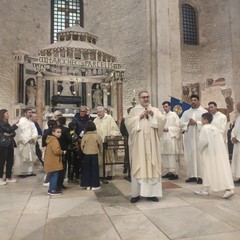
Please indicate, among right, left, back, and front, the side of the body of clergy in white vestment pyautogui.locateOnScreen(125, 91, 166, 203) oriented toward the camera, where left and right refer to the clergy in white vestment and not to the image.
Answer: front

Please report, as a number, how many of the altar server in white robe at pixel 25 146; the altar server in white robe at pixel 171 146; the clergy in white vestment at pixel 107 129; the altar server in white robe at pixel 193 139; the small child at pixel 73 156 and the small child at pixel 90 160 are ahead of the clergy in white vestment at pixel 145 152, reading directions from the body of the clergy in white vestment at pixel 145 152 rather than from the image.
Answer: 0

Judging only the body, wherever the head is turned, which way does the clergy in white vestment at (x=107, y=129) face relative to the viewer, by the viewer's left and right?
facing the viewer and to the left of the viewer

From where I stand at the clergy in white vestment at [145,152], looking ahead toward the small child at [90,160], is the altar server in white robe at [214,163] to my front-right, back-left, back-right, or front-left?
back-right

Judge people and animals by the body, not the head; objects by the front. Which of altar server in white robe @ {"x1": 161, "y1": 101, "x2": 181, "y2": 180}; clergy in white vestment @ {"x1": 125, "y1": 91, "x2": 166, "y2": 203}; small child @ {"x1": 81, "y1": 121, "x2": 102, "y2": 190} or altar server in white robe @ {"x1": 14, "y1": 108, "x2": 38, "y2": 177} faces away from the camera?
the small child

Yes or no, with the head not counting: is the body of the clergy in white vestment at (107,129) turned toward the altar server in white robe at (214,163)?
no

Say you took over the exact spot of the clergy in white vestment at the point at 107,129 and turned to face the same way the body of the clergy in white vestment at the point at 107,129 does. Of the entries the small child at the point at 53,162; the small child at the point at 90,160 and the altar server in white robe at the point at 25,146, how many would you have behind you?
0

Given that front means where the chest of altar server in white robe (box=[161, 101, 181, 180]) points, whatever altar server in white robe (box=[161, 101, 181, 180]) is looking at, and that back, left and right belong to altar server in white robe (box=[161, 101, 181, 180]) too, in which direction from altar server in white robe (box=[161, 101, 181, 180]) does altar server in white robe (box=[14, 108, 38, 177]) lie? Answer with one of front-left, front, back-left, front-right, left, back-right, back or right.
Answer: front-right

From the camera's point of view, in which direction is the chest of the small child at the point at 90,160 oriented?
away from the camera

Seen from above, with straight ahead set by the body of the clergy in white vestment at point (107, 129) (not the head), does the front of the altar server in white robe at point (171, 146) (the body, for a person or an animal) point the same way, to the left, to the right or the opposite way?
the same way

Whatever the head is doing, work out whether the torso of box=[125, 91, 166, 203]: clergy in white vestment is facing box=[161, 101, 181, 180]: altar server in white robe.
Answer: no

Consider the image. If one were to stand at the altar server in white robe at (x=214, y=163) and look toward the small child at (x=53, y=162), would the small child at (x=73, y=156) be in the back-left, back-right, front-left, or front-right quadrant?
front-right
